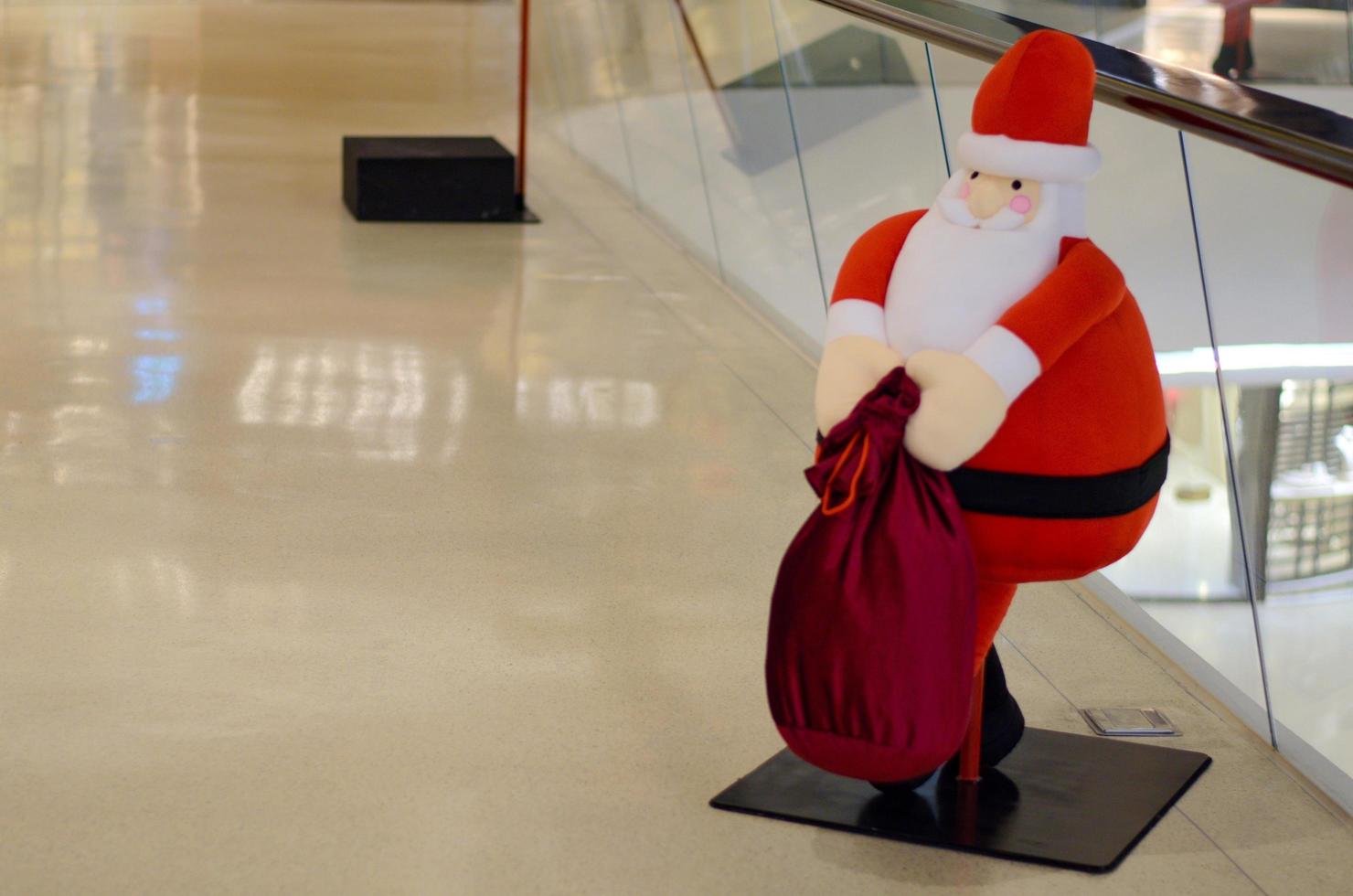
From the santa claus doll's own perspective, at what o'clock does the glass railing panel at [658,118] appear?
The glass railing panel is roughly at 4 o'clock from the santa claus doll.

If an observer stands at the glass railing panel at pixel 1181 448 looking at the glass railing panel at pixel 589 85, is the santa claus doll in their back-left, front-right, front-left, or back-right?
back-left

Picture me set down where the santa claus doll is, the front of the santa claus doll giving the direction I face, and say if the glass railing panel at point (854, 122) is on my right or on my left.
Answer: on my right

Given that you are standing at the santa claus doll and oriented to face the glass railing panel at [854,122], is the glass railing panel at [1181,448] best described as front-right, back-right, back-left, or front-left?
front-right

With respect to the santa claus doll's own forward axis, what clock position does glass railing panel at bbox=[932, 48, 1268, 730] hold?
The glass railing panel is roughly at 5 o'clock from the santa claus doll.

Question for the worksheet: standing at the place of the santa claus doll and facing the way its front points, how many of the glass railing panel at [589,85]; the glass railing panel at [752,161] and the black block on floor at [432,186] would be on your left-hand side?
0

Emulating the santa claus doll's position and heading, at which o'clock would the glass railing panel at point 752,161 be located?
The glass railing panel is roughly at 4 o'clock from the santa claus doll.

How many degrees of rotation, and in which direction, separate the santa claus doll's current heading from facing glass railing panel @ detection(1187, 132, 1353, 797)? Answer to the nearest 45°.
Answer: approximately 180°

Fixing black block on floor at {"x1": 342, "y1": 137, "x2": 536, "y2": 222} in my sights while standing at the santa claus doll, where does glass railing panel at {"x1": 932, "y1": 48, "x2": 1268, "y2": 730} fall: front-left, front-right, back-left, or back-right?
front-right

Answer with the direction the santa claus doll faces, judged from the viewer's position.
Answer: facing the viewer and to the left of the viewer
